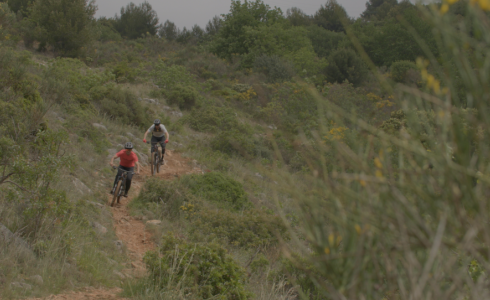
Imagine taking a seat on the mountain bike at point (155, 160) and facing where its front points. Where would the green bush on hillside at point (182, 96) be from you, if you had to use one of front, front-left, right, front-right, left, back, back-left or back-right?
back

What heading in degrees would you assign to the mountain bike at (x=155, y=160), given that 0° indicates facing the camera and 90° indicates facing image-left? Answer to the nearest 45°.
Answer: approximately 0°

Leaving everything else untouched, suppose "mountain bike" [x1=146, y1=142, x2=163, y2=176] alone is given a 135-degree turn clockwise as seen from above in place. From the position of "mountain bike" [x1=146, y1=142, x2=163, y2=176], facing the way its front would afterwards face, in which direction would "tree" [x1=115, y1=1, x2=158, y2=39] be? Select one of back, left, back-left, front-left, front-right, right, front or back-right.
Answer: front-right

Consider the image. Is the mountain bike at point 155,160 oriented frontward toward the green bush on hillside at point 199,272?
yes

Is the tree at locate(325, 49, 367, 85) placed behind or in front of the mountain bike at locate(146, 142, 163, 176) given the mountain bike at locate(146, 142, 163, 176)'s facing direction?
behind

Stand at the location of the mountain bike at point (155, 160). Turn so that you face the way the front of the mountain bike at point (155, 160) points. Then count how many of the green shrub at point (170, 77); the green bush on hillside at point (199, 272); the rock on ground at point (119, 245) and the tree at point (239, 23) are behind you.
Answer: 2

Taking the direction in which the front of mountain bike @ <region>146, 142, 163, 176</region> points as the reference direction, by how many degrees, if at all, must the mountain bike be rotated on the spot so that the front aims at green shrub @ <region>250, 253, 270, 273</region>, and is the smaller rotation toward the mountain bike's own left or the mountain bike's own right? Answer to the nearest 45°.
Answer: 0° — it already faces it

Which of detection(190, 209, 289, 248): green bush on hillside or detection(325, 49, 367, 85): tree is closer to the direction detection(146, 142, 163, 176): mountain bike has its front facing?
the green bush on hillside

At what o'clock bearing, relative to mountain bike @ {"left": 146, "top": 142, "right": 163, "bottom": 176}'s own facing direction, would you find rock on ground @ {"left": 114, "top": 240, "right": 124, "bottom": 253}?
The rock on ground is roughly at 12 o'clock from the mountain bike.

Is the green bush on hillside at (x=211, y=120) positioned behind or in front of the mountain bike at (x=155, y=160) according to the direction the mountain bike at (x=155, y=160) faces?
behind

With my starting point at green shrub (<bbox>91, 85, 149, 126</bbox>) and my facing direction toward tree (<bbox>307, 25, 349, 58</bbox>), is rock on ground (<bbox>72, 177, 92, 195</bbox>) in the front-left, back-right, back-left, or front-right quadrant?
back-right

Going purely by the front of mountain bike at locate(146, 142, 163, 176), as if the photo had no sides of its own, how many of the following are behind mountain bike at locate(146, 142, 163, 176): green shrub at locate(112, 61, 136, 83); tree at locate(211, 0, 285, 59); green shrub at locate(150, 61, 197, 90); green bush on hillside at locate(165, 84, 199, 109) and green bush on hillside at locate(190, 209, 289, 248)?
4

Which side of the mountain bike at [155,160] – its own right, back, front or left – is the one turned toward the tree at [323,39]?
back

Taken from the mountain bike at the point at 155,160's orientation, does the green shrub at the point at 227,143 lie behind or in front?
behind
